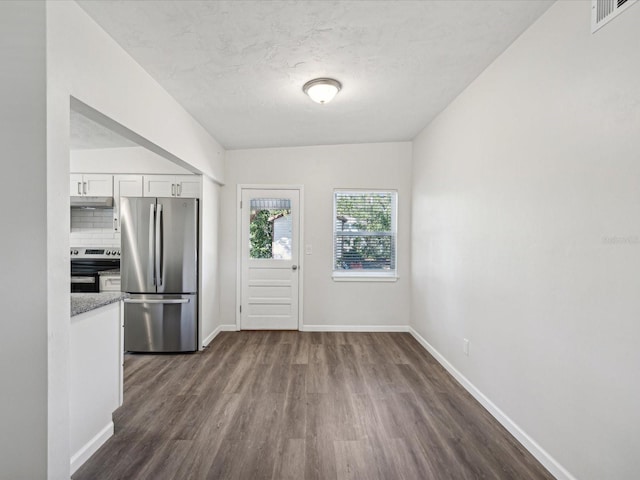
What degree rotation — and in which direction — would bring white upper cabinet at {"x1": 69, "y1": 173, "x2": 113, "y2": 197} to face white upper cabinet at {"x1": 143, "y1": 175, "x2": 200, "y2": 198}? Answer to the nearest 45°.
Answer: approximately 45° to its left

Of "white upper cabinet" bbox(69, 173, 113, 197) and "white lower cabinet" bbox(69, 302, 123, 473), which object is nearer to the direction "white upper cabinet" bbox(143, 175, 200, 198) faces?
the white lower cabinet

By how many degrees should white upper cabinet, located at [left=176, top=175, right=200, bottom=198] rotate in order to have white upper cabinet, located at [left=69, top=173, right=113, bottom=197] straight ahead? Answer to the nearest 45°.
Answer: approximately 135° to its right

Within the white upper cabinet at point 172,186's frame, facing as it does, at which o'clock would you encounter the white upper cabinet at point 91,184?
the white upper cabinet at point 91,184 is roughly at 4 o'clock from the white upper cabinet at point 172,186.

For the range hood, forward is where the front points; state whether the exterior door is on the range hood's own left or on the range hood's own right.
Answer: on the range hood's own left
